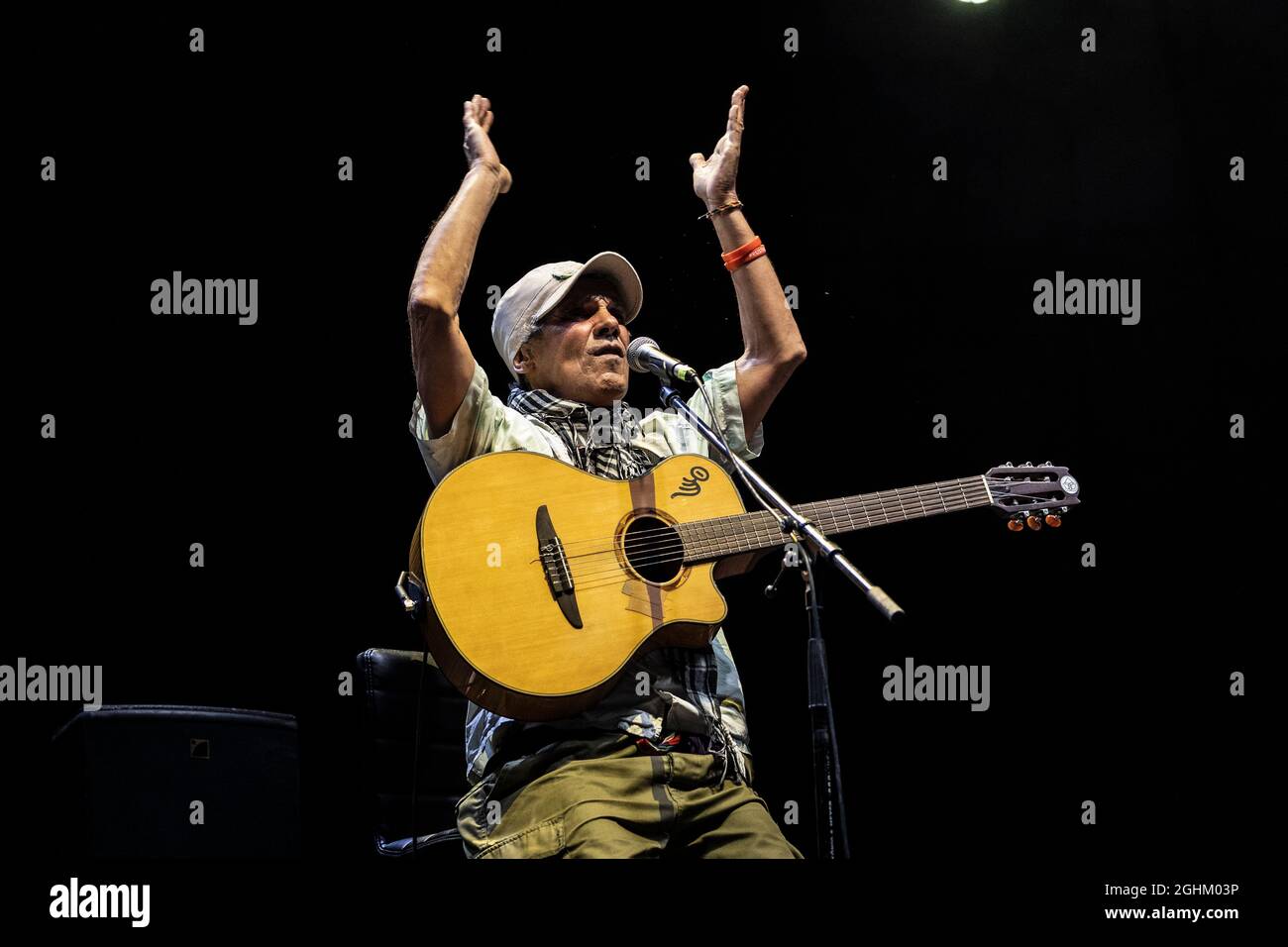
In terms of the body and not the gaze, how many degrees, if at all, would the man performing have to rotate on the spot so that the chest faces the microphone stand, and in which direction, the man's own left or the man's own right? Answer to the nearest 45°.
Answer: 0° — they already face it

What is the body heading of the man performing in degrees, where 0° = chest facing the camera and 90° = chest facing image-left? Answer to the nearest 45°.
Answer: approximately 315°

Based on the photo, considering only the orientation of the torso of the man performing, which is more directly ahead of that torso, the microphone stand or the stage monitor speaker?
the microphone stand

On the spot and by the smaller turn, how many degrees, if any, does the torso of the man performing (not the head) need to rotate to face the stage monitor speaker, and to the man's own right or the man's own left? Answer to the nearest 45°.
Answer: approximately 135° to the man's own right
